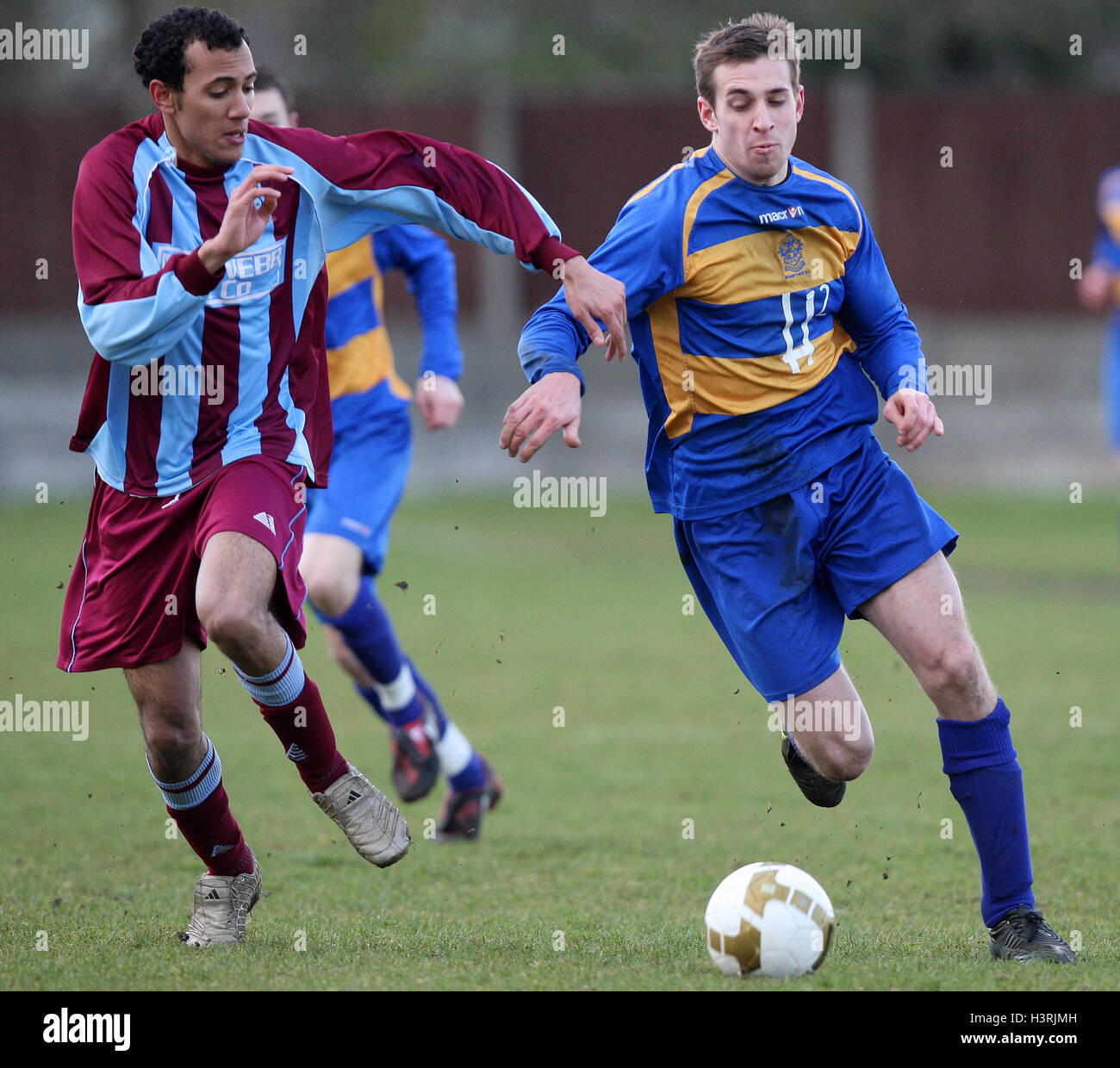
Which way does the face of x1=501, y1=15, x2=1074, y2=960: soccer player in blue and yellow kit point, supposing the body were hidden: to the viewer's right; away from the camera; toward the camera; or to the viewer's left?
toward the camera

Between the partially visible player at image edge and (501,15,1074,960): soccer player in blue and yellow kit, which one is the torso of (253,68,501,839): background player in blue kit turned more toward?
the soccer player in blue and yellow kit

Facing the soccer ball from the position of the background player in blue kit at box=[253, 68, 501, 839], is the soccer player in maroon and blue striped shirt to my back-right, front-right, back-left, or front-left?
front-right

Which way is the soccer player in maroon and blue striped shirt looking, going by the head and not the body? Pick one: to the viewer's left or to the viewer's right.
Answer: to the viewer's right

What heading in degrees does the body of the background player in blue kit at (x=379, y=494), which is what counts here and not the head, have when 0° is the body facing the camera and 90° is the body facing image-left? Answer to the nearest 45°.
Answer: approximately 45°

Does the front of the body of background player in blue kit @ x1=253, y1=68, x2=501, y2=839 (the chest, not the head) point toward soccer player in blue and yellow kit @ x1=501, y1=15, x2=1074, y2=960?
no

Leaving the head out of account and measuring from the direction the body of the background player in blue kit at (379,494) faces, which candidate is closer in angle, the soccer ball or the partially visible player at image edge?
the soccer ball

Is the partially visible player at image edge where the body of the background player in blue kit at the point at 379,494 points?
no

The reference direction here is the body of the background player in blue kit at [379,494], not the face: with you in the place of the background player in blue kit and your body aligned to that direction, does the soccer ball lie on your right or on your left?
on your left

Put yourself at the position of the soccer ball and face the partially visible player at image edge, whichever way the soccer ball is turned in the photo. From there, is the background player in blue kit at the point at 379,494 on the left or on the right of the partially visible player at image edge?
left
